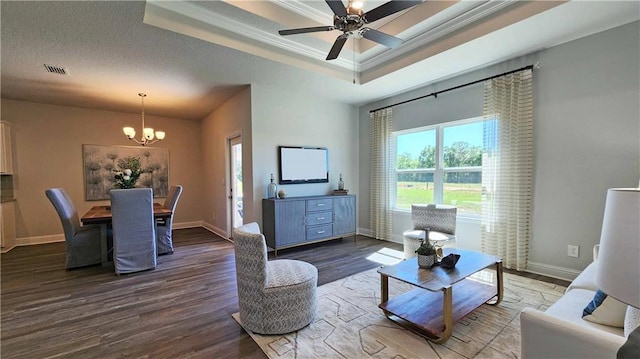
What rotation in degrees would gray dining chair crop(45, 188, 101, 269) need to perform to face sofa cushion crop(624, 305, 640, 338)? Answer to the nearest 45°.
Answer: approximately 90° to its right

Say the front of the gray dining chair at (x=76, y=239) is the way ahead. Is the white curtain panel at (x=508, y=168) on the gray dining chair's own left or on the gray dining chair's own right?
on the gray dining chair's own right

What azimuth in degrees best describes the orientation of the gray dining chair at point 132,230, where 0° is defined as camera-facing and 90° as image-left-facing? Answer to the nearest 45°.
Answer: approximately 180°

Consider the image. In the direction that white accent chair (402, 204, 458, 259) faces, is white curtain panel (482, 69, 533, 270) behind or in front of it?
behind

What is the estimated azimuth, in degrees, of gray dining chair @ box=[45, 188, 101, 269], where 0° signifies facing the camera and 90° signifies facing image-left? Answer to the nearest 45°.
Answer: approximately 270°

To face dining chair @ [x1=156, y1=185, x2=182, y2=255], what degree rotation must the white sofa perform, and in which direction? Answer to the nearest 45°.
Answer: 0° — it already faces it

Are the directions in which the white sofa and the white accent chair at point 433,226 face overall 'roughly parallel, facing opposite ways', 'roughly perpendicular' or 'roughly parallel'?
roughly perpendicular

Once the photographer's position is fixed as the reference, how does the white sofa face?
facing to the left of the viewer

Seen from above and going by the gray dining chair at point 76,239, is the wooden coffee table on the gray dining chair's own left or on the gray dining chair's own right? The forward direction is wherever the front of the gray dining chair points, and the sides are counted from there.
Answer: on the gray dining chair's own right

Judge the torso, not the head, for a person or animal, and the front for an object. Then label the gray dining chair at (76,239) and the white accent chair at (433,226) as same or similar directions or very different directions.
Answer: very different directions

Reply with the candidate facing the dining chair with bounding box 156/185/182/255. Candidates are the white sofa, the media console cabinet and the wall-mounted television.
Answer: the white sofa
